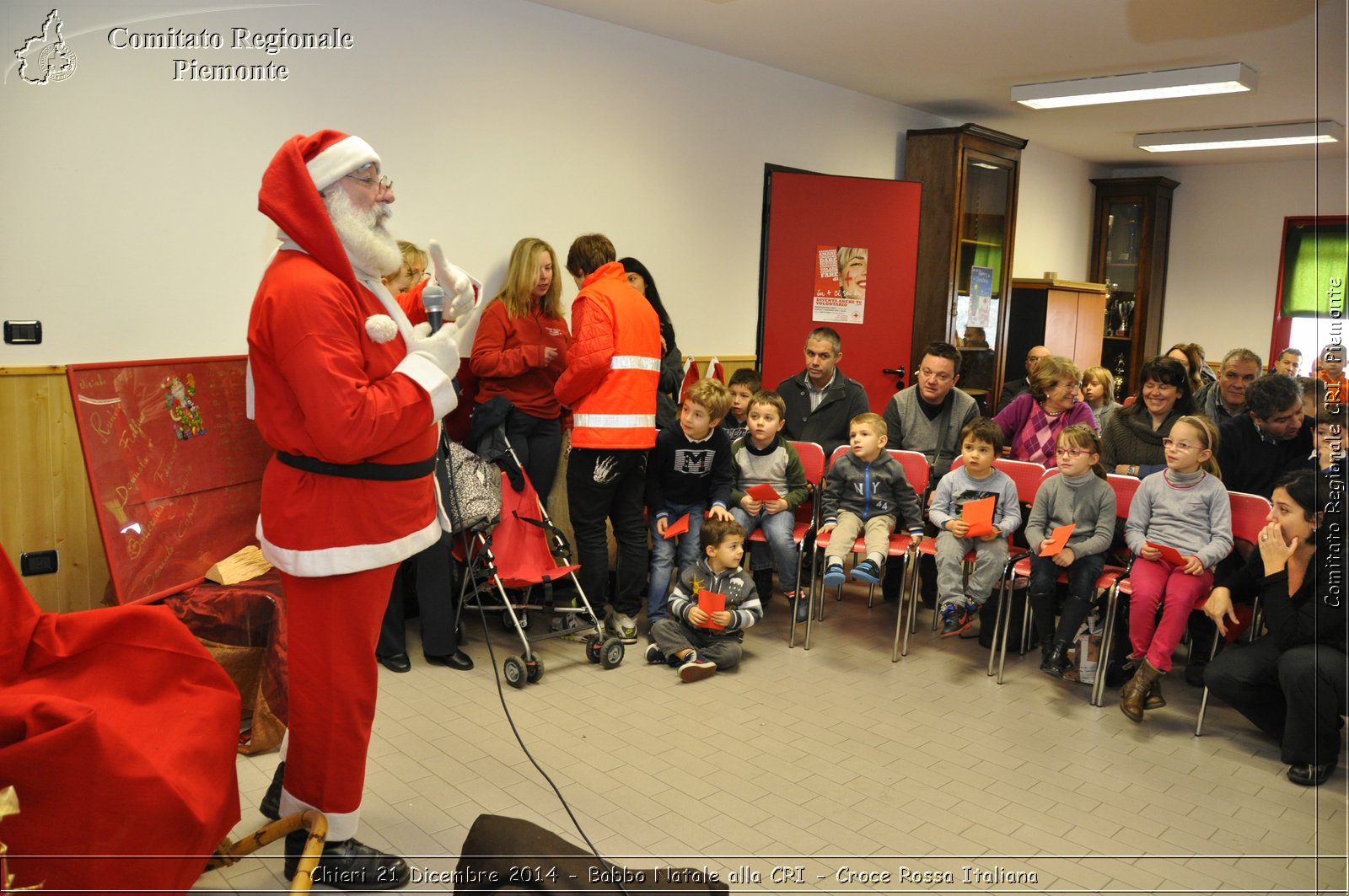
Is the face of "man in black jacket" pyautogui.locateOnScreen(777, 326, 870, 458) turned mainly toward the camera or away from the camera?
toward the camera

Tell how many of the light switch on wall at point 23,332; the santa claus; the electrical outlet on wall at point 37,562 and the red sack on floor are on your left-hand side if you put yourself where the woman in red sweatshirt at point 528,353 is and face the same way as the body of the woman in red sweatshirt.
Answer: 0

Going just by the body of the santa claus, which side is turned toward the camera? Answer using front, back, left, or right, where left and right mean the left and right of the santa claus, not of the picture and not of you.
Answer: right

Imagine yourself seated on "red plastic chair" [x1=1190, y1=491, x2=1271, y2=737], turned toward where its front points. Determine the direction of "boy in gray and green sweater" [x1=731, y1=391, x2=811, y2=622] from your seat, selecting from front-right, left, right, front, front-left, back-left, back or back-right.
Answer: front-right

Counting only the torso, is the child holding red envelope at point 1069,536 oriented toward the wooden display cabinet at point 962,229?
no

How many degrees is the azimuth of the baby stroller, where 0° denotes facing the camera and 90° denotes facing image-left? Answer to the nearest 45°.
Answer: approximately 315°

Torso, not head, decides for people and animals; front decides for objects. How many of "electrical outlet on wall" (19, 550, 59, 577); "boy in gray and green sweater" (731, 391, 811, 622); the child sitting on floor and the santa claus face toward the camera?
3

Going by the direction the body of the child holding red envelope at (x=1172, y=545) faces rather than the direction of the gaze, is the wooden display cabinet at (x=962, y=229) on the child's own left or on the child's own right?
on the child's own right

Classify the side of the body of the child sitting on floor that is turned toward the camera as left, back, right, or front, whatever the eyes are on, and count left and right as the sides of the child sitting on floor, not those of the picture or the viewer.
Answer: front

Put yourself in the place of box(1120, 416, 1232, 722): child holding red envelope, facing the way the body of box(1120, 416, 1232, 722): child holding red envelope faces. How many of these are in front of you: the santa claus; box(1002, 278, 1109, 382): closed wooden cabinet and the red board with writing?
2

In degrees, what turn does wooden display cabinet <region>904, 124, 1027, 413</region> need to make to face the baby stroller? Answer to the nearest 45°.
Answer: approximately 45° to its right

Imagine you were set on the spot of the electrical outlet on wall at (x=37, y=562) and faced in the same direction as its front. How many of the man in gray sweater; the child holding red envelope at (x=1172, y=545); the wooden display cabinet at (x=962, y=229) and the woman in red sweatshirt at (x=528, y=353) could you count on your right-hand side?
0

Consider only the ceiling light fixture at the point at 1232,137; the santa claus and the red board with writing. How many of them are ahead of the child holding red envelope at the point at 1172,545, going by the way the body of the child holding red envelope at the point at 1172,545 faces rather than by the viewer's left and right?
2

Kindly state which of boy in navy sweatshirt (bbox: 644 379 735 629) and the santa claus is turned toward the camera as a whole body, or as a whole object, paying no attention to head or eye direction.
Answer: the boy in navy sweatshirt

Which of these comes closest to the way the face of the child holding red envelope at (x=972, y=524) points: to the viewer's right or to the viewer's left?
to the viewer's left

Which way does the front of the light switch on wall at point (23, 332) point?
toward the camera

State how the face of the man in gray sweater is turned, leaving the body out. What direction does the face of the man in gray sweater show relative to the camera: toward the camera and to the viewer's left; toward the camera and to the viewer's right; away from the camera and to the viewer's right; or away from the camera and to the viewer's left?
toward the camera and to the viewer's left
